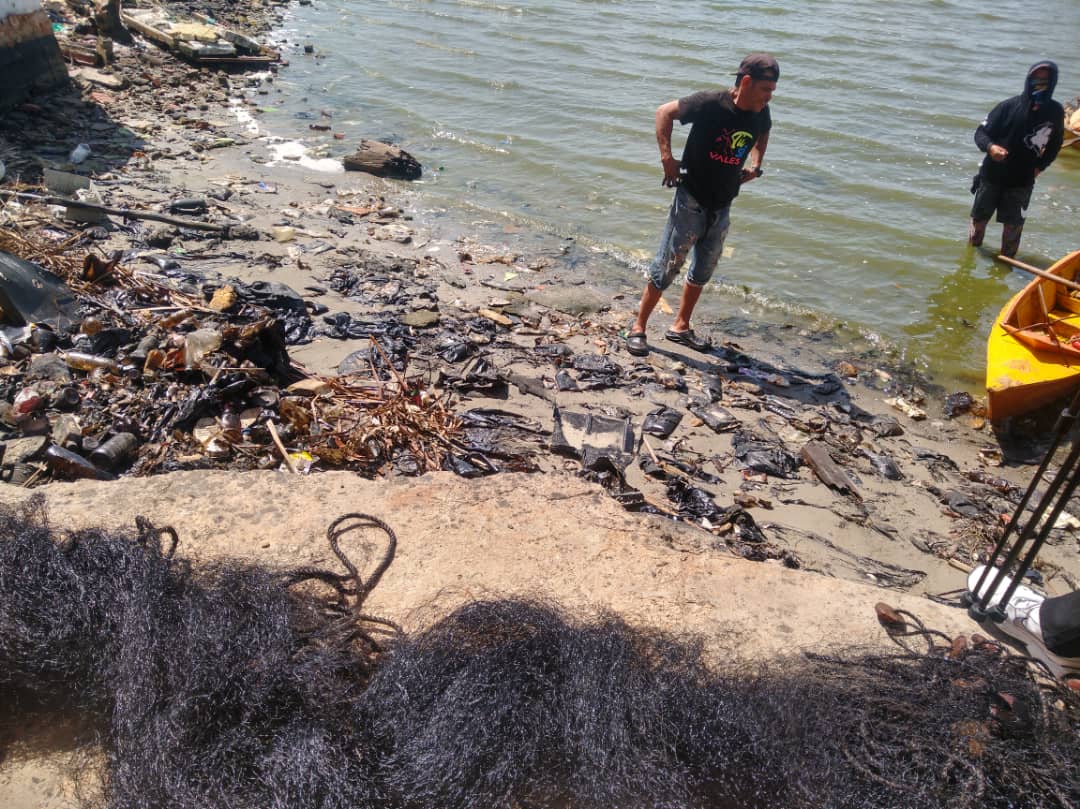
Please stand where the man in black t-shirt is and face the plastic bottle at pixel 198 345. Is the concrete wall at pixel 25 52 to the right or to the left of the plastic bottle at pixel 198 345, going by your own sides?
right

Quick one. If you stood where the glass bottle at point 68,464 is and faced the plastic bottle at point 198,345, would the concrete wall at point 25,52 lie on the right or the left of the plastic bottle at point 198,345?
left

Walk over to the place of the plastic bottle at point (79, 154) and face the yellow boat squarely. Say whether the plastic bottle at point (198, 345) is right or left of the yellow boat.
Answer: right

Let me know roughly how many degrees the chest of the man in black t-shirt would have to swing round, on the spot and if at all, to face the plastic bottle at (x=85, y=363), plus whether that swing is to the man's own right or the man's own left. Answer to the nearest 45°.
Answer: approximately 90° to the man's own right

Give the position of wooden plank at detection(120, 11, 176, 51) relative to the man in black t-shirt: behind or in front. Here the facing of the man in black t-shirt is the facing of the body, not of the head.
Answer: behind
